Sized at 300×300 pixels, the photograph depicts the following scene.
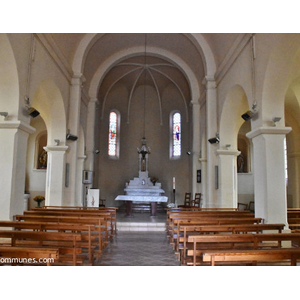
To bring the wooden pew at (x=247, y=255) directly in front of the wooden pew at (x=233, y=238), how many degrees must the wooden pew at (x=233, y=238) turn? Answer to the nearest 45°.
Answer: approximately 180°

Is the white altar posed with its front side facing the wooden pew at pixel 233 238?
yes

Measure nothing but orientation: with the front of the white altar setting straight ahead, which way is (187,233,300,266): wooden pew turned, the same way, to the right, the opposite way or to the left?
the opposite way

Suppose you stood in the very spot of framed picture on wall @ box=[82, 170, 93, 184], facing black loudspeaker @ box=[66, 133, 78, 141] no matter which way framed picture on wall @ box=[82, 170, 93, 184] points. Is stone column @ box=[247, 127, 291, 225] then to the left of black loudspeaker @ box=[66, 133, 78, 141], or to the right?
left

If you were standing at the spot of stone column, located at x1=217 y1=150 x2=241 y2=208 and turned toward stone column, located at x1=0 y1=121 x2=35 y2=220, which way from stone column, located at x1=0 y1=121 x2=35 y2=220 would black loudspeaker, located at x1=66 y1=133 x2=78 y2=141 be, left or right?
right

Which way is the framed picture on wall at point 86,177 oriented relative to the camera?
toward the camera

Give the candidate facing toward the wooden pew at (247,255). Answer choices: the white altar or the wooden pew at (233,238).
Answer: the white altar

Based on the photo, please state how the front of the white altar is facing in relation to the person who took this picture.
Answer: facing the viewer

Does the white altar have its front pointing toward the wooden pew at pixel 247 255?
yes

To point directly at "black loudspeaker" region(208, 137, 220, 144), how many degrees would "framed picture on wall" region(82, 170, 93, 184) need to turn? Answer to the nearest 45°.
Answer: approximately 45° to its left

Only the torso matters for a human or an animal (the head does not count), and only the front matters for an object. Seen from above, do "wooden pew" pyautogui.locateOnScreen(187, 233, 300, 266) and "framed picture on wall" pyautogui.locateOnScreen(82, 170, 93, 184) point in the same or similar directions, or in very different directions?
very different directions

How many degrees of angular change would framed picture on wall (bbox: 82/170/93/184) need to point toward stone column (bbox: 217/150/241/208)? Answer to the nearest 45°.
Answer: approximately 45° to its left

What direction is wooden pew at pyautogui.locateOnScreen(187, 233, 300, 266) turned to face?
away from the camera
